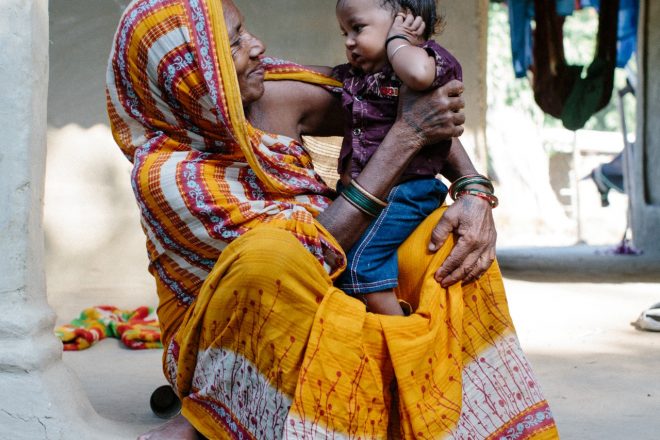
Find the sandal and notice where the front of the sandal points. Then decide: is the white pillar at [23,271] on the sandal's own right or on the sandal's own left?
on the sandal's own left

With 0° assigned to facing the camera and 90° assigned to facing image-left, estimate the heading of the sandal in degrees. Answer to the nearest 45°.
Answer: approximately 90°

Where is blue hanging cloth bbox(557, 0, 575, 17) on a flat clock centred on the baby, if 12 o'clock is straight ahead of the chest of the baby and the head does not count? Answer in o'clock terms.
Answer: The blue hanging cloth is roughly at 5 o'clock from the baby.

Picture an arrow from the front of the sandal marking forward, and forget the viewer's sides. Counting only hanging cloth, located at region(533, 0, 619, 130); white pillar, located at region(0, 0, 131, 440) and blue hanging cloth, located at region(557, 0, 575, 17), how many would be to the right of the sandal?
2

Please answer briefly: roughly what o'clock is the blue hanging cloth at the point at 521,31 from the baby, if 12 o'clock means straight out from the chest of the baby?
The blue hanging cloth is roughly at 5 o'clock from the baby.

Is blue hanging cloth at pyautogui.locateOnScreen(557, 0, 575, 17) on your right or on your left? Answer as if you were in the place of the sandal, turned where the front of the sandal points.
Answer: on your right

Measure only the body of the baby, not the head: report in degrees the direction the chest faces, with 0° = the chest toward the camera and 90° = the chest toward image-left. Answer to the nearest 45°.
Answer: approximately 45°

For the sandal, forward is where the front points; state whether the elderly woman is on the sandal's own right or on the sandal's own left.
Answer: on the sandal's own left

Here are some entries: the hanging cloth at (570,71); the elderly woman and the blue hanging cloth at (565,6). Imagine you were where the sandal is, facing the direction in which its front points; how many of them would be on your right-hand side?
2

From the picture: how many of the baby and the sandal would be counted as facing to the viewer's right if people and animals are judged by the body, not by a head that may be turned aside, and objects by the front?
0

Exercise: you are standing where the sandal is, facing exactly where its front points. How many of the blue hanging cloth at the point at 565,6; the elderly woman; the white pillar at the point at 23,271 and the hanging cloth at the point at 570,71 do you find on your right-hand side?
2

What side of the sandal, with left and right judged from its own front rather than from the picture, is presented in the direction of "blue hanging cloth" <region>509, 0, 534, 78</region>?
right

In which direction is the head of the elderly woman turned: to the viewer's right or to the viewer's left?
to the viewer's right
